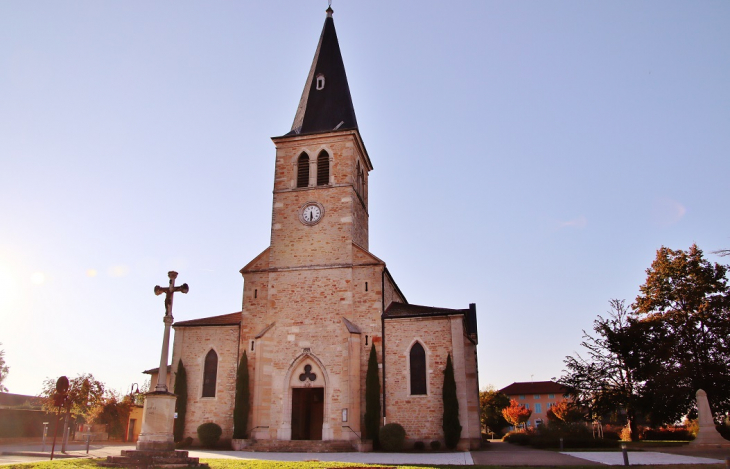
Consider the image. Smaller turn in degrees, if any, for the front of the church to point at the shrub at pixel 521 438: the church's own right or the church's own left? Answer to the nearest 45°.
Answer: approximately 135° to the church's own left

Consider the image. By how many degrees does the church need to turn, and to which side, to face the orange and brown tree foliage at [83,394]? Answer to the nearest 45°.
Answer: approximately 135° to its right

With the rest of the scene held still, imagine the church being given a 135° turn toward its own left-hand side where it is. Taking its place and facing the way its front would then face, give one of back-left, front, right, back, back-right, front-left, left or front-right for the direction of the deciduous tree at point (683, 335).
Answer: front-right

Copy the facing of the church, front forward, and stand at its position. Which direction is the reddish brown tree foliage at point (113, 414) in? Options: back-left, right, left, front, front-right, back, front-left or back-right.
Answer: back-right

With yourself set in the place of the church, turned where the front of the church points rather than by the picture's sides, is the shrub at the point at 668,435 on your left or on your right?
on your left

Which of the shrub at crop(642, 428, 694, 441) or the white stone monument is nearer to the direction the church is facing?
the white stone monument

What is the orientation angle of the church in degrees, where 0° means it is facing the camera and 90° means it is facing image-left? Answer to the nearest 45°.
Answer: approximately 0°

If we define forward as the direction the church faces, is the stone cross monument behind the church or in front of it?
in front
